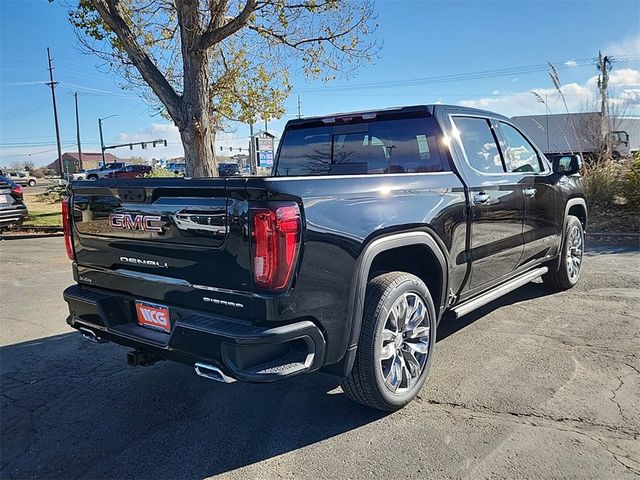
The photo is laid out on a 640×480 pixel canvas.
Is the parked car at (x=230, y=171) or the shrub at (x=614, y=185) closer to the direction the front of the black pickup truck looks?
the shrub

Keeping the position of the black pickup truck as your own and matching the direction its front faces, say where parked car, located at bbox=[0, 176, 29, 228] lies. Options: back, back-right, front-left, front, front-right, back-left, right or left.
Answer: left

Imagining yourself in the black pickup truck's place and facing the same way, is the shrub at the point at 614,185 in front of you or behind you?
in front

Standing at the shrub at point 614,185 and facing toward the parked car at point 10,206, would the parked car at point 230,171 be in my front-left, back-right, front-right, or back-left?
front-right

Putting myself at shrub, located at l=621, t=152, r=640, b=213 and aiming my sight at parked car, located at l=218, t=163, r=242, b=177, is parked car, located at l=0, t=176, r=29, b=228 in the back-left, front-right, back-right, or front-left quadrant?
front-left

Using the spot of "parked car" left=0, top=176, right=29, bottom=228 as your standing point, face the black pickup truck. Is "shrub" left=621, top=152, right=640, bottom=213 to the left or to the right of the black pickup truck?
left

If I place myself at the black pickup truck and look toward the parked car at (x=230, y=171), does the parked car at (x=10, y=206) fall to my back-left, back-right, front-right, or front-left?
front-left

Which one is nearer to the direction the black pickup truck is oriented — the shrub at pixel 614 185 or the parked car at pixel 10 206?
the shrub

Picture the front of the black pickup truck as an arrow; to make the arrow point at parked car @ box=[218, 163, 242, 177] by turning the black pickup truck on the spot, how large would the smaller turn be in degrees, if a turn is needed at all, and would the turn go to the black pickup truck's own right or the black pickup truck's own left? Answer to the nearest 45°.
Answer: approximately 45° to the black pickup truck's own left

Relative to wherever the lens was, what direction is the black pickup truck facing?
facing away from the viewer and to the right of the viewer

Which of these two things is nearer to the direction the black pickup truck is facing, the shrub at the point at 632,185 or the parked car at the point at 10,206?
the shrub

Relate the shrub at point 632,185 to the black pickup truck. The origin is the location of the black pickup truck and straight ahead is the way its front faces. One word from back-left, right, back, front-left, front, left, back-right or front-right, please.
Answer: front
